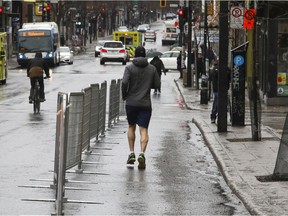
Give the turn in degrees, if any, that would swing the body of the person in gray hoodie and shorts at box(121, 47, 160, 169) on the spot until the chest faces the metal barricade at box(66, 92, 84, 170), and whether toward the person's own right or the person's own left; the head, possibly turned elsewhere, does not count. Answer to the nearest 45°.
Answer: approximately 135° to the person's own left

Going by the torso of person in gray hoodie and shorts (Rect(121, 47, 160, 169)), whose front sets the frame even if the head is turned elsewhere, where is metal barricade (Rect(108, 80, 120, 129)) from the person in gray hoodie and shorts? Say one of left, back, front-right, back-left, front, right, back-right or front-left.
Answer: front

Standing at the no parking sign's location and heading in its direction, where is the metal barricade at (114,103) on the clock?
The metal barricade is roughly at 2 o'clock from the no parking sign.

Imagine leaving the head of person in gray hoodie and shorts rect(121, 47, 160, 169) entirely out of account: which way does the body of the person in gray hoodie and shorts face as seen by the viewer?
away from the camera

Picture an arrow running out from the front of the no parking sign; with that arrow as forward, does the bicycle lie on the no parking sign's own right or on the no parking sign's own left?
on the no parking sign's own right

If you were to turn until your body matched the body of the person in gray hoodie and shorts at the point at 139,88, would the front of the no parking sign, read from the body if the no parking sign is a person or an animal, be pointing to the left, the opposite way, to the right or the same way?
the opposite way

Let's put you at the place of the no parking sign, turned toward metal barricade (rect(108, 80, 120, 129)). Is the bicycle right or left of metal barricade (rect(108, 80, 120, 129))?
right

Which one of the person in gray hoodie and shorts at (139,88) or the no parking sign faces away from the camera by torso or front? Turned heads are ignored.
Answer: the person in gray hoodie and shorts

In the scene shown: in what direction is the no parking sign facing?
toward the camera

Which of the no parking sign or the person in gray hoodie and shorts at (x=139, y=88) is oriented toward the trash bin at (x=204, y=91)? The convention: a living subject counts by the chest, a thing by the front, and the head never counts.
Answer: the person in gray hoodie and shorts

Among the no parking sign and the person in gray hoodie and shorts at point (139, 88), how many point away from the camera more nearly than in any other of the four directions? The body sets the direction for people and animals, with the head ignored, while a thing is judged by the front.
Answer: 1

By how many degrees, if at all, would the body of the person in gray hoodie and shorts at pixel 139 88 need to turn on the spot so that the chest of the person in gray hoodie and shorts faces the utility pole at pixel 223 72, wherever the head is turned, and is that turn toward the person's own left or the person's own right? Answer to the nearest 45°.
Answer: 0° — they already face it
